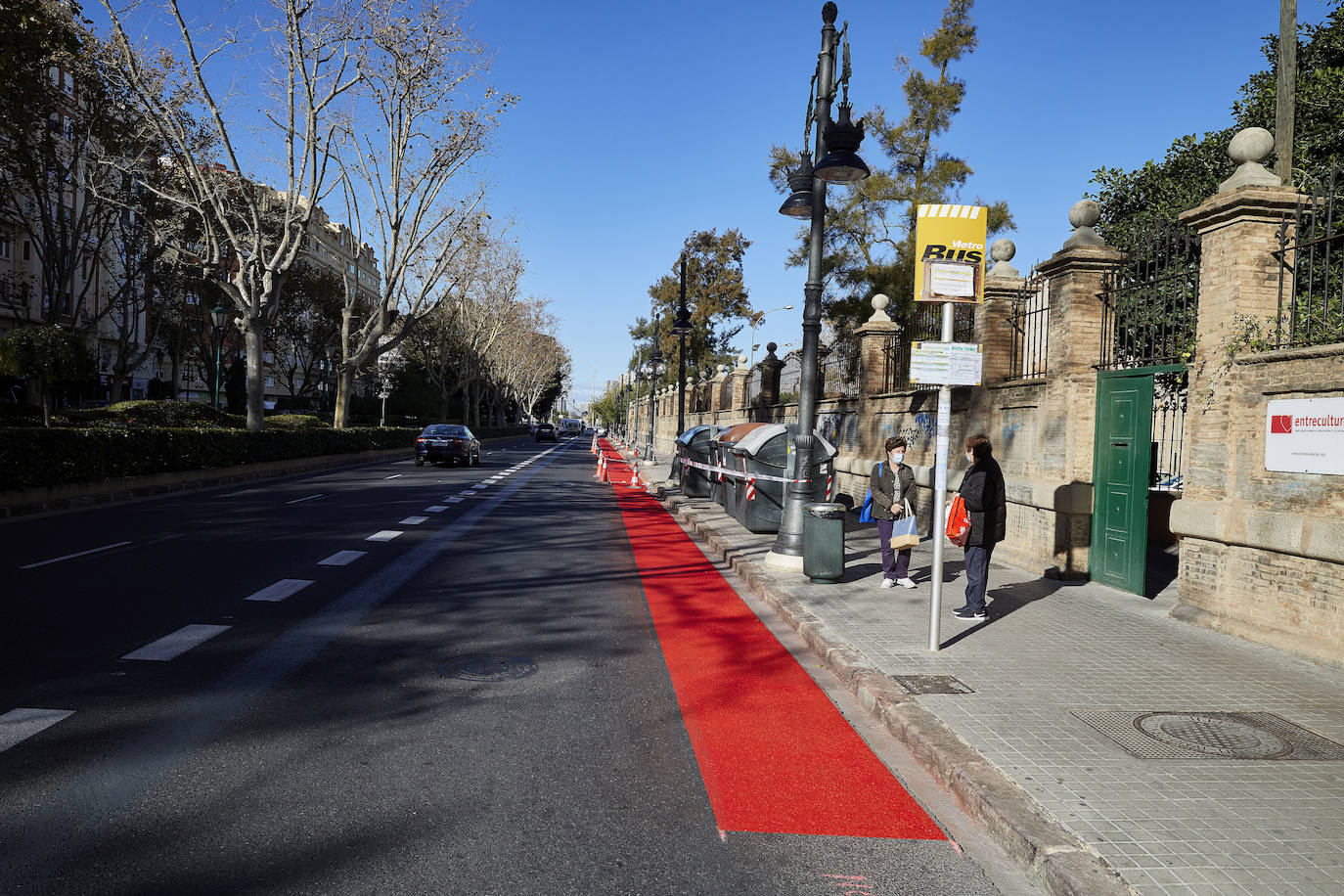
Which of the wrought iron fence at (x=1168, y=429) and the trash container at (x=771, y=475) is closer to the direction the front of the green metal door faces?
the trash container

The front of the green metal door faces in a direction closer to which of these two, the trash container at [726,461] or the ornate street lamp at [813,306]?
the ornate street lamp

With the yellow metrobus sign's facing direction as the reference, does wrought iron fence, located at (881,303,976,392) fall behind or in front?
behind

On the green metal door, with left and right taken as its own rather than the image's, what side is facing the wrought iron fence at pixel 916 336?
right

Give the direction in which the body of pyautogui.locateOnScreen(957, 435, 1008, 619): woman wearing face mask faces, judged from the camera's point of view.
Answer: to the viewer's left

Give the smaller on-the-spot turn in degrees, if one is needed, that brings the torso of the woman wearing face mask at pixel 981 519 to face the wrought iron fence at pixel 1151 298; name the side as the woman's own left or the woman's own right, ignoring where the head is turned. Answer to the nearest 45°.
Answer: approximately 135° to the woman's own right

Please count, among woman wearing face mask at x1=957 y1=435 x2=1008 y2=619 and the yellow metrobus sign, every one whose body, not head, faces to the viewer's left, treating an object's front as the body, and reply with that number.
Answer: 1

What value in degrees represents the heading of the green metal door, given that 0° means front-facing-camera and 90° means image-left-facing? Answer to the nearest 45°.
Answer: approximately 45°

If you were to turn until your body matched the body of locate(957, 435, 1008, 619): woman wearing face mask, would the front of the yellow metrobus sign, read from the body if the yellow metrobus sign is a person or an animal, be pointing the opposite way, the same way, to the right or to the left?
to the left
